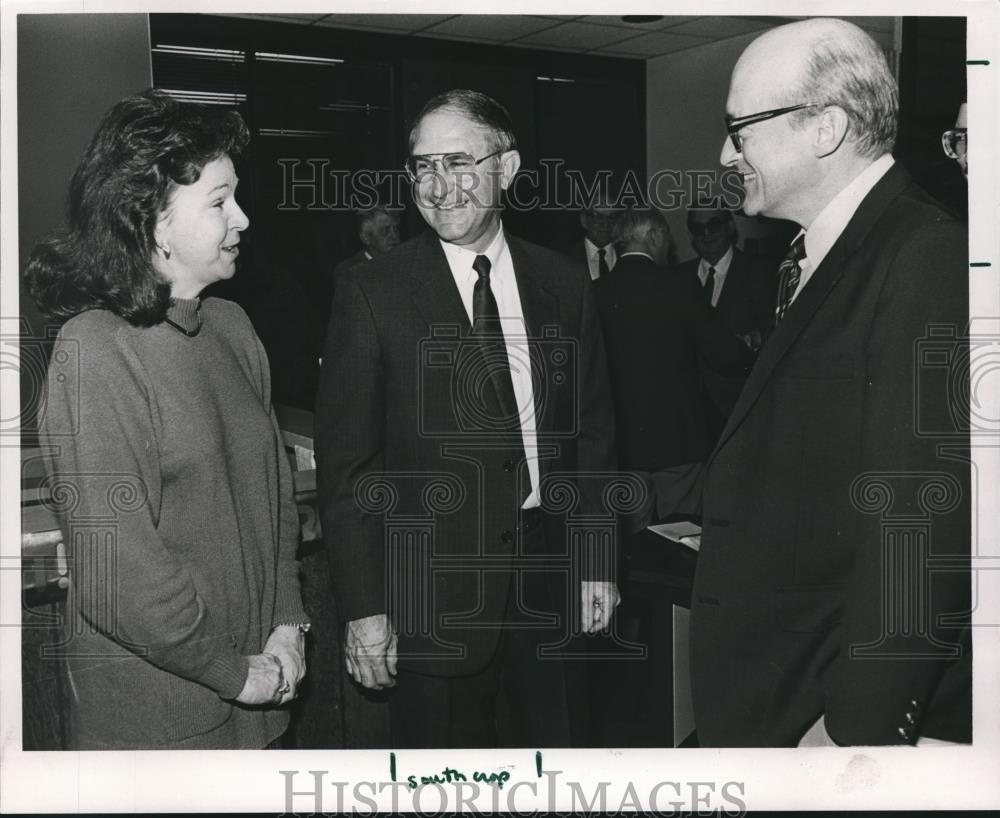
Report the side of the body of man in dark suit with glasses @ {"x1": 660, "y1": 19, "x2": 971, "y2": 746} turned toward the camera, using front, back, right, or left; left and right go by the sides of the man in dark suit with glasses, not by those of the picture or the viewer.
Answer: left

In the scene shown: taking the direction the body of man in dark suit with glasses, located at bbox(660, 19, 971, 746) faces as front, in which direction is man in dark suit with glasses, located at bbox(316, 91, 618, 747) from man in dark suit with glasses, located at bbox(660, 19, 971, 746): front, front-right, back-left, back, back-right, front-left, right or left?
front

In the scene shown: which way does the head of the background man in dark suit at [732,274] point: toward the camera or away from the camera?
toward the camera

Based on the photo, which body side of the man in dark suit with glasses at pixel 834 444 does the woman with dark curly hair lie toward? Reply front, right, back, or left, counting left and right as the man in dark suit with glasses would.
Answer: front

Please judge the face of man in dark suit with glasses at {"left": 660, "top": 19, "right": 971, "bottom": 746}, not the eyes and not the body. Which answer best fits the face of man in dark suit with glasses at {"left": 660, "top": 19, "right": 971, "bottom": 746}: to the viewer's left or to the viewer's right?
to the viewer's left

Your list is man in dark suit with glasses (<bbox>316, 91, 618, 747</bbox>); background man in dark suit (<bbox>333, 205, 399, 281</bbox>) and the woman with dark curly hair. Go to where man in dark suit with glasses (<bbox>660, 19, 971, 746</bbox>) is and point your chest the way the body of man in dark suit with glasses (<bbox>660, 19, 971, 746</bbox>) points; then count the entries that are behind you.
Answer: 0

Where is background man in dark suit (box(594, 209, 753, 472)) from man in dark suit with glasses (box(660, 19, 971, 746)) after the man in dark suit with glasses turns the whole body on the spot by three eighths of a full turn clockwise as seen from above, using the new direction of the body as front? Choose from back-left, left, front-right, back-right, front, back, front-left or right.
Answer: left

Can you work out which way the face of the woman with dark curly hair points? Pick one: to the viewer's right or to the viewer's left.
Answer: to the viewer's right

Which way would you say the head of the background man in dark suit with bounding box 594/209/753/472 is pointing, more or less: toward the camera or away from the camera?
away from the camera

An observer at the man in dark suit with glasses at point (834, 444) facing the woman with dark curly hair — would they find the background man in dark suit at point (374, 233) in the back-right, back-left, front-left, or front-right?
front-right
